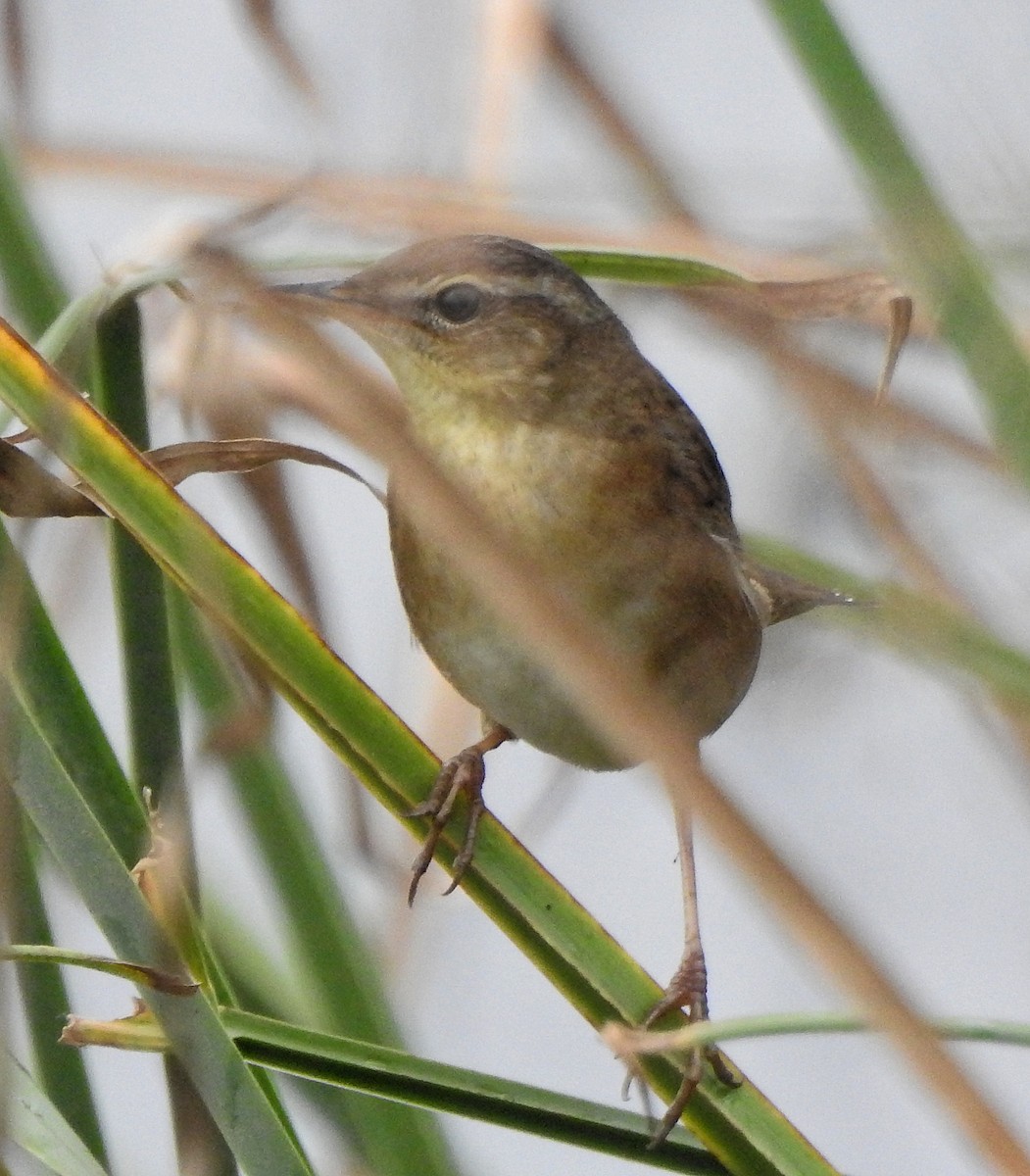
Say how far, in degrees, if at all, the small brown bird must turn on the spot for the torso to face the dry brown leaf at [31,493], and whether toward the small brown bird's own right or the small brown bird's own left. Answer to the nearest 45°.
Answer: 0° — it already faces it

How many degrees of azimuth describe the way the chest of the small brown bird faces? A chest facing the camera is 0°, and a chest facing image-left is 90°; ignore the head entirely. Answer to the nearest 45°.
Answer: approximately 45°
